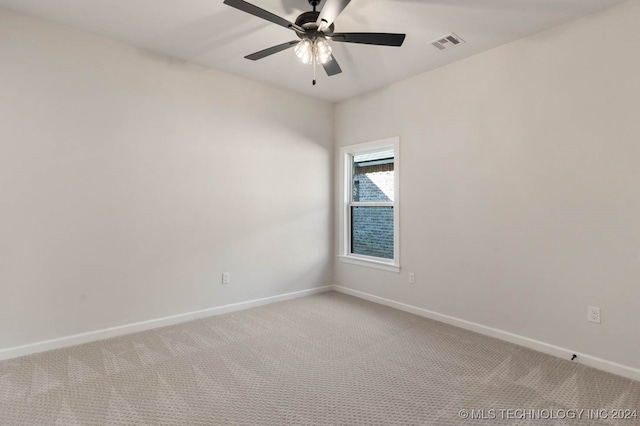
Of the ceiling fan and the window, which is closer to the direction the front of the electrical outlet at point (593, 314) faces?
the ceiling fan

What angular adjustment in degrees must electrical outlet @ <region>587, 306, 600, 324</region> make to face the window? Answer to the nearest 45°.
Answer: approximately 90° to its right

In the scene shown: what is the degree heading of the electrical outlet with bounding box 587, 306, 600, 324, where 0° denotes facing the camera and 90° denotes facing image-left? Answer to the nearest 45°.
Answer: approximately 0°

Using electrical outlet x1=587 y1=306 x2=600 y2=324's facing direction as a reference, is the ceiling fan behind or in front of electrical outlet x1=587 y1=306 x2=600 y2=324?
in front
